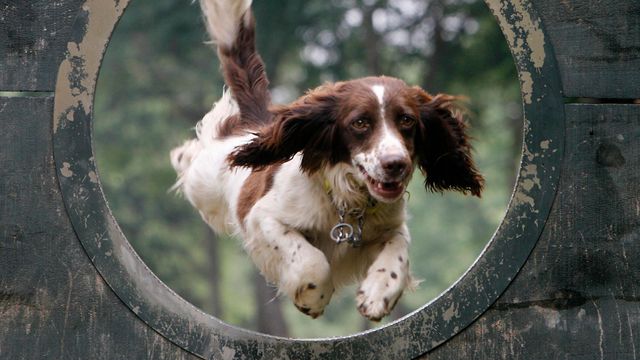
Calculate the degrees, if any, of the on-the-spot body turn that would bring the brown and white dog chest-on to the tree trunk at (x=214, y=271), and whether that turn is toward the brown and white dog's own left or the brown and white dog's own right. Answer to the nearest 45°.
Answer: approximately 135° to the brown and white dog's own left
